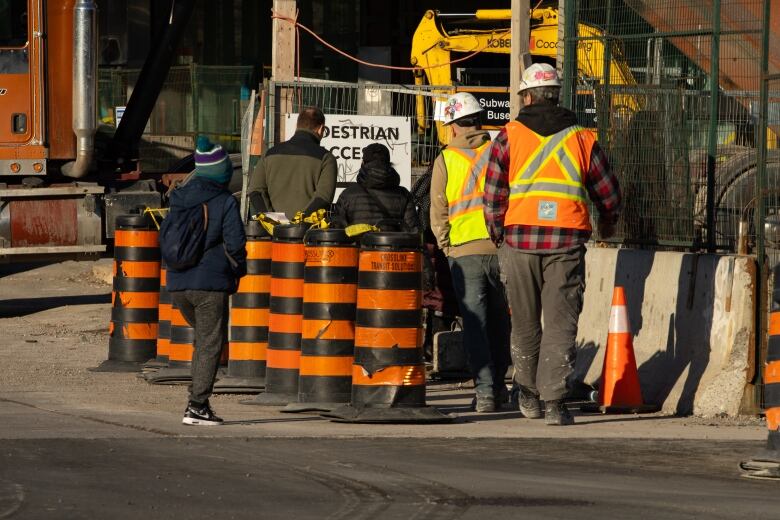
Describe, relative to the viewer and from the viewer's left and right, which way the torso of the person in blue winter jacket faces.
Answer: facing away from the viewer and to the right of the viewer

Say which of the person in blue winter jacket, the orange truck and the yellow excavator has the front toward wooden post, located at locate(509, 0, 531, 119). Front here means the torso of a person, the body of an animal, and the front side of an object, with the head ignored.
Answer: the person in blue winter jacket

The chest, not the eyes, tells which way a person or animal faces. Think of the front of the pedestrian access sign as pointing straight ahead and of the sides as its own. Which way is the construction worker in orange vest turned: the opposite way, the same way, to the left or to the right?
the opposite way

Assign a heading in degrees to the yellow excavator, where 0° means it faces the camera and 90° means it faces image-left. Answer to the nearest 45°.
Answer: approximately 90°

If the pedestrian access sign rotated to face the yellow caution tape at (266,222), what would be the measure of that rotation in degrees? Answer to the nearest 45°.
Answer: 0° — it already faces it

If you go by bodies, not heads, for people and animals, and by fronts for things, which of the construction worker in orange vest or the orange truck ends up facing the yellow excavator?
the construction worker in orange vest

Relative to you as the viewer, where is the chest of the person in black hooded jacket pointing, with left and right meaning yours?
facing away from the viewer

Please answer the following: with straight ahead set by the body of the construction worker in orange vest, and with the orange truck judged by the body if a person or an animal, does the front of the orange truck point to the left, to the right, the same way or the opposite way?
to the left

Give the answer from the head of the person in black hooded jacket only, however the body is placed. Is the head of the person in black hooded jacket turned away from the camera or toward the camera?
away from the camera

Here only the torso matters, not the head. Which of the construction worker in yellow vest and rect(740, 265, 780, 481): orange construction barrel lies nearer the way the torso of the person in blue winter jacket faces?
the construction worker in yellow vest

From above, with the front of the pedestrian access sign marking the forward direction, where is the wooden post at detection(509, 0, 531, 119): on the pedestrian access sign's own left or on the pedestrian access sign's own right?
on the pedestrian access sign's own left

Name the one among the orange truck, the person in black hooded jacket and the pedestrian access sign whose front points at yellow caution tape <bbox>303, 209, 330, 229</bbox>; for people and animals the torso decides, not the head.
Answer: the pedestrian access sign

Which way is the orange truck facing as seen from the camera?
to the viewer's left
